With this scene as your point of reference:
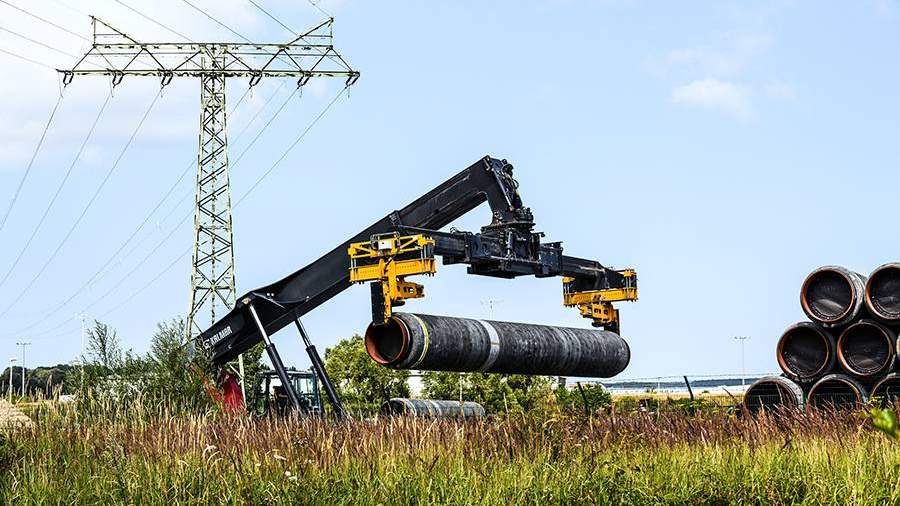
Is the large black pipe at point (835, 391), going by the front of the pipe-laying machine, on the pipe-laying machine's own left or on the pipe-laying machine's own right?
on the pipe-laying machine's own left

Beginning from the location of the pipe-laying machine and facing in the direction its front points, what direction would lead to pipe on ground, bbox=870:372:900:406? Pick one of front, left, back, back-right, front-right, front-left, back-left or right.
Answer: front-left

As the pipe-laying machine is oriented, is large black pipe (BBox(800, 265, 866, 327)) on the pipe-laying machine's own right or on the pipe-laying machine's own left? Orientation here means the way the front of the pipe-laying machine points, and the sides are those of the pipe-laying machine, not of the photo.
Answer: on the pipe-laying machine's own left

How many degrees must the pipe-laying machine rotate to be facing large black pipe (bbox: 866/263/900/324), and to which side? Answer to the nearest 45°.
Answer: approximately 45° to its left

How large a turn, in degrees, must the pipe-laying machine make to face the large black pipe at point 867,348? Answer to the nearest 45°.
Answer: approximately 45° to its left

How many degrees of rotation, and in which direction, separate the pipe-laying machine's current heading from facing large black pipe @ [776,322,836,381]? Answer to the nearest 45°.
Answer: approximately 45° to its left

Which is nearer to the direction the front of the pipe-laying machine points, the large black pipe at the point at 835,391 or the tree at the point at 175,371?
the large black pipe

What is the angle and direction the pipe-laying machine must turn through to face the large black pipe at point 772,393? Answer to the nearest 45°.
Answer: approximately 45° to its left

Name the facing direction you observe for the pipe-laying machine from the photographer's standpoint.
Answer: facing the viewer and to the right of the viewer
